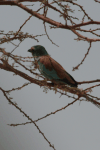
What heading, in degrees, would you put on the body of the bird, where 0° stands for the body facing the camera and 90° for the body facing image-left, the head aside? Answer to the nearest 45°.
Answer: approximately 90°
